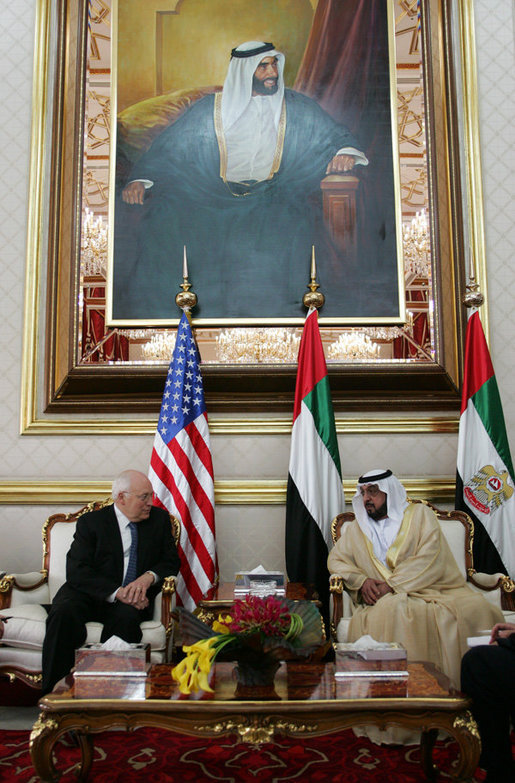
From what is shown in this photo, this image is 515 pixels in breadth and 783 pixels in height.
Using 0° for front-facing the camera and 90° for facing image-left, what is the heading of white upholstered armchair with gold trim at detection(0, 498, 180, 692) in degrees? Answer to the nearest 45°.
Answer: approximately 0°

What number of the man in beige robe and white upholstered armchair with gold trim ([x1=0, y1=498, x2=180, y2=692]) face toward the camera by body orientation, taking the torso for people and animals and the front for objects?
2

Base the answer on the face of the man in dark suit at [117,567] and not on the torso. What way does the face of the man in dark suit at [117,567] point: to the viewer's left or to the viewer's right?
to the viewer's right
